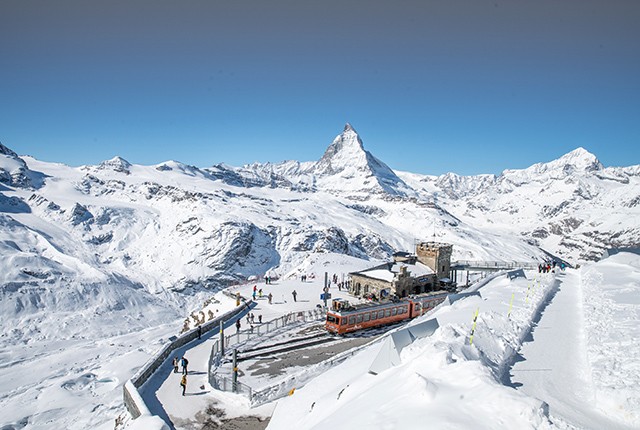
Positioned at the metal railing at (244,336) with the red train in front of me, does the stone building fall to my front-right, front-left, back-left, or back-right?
front-left

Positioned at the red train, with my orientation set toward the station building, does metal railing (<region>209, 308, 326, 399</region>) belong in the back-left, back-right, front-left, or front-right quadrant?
back-left

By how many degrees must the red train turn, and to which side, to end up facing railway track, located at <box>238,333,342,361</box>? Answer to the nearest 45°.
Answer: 0° — it already faces it

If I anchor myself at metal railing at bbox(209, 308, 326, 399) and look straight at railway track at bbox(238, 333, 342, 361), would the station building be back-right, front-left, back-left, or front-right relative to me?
front-left

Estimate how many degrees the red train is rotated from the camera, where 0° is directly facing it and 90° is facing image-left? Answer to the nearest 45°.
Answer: approximately 45°

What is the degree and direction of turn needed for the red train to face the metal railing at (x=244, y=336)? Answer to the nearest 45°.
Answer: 0° — it already faces it

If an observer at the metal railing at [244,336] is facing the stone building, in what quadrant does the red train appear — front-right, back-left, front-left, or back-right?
front-right

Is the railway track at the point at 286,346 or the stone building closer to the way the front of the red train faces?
the railway track

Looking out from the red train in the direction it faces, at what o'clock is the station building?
The station building is roughly at 5 o'clock from the red train.

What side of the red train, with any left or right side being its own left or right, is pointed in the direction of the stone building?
back
